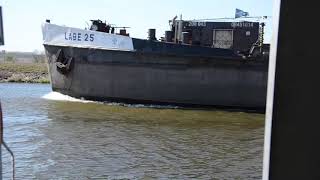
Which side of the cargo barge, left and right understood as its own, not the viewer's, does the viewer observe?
left
